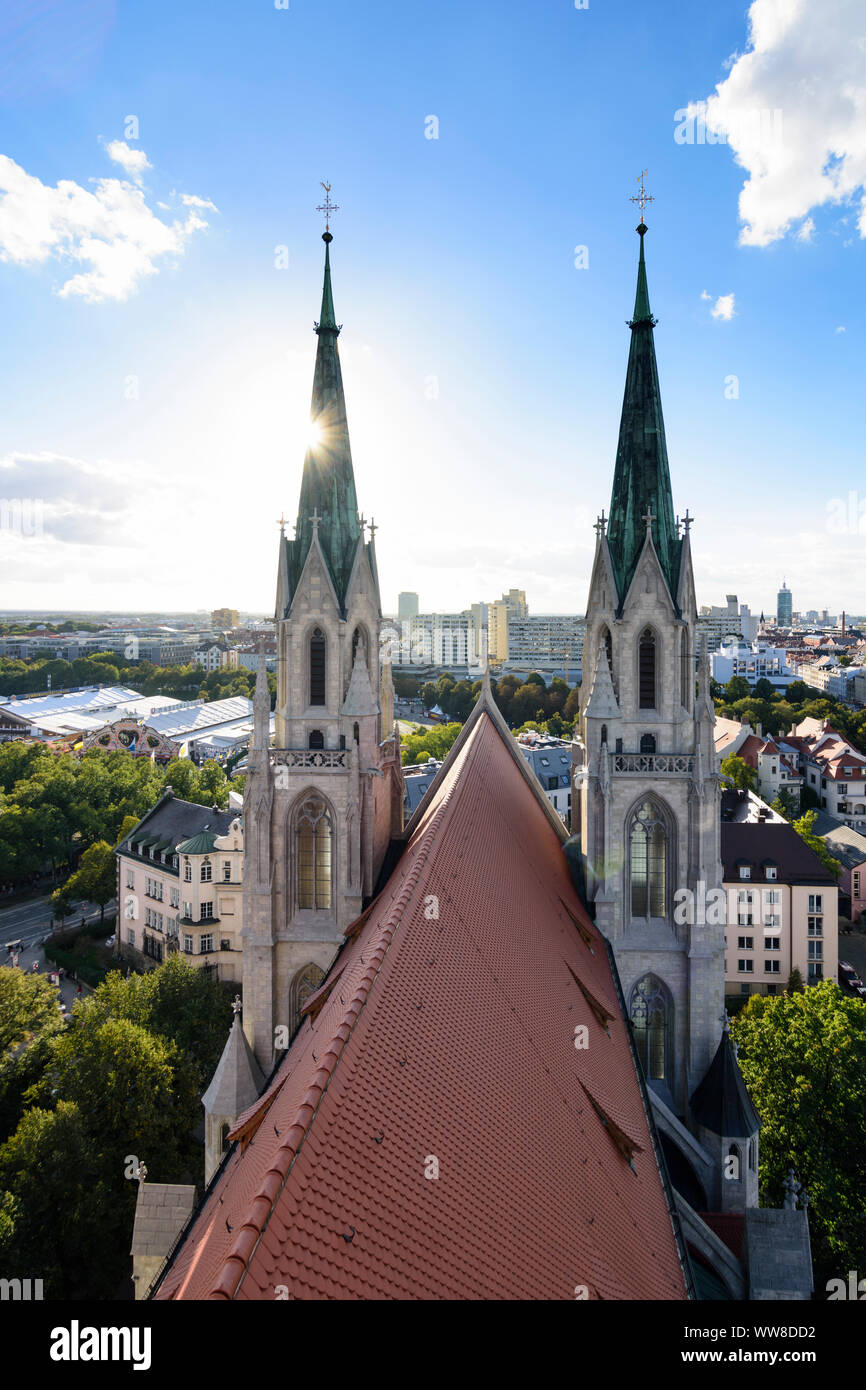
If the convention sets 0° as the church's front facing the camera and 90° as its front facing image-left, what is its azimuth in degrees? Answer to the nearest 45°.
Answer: approximately 180°

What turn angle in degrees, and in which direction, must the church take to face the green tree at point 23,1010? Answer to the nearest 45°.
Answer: approximately 45° to its left

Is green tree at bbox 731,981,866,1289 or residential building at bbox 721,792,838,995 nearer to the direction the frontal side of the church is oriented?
the residential building

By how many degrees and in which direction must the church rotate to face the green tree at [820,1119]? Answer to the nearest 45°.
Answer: approximately 45° to its right
